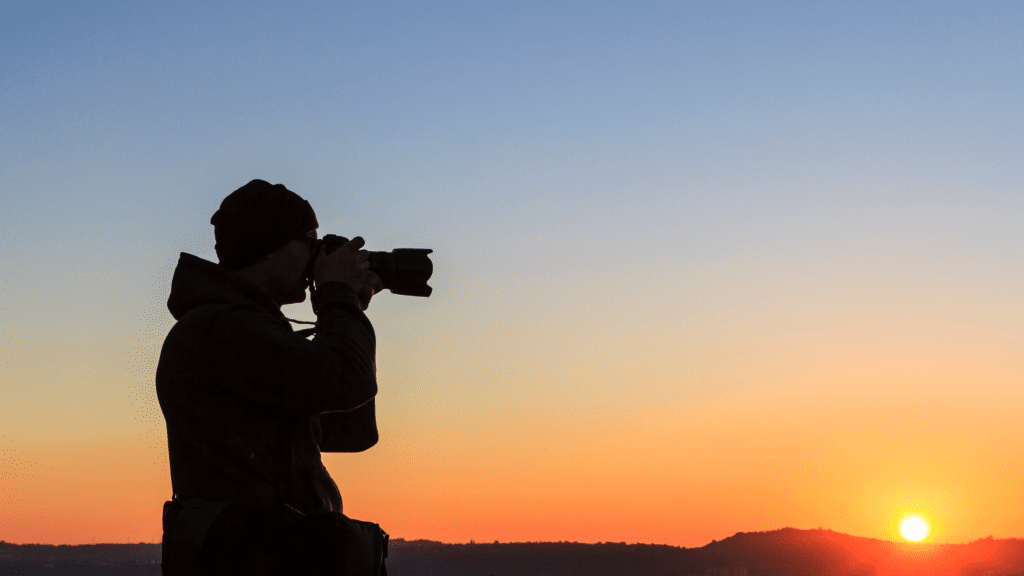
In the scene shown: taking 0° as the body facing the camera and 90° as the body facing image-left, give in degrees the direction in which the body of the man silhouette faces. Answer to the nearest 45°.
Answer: approximately 270°
